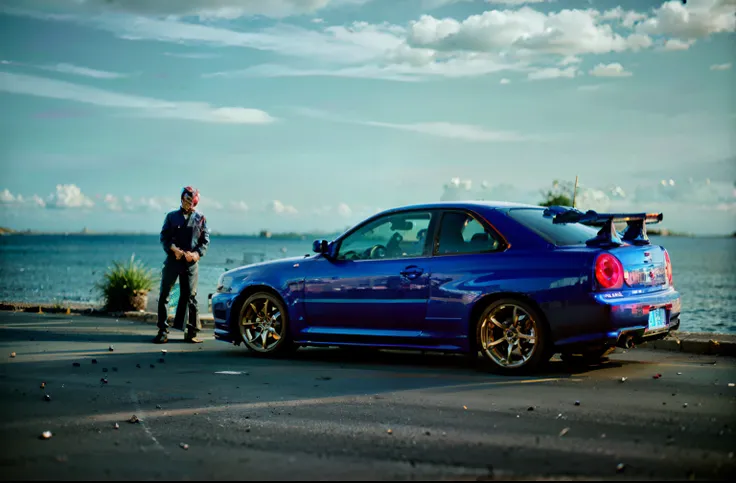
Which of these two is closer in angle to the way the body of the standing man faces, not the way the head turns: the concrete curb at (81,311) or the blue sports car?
the blue sports car

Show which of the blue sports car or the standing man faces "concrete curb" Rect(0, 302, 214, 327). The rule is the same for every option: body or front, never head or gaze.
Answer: the blue sports car

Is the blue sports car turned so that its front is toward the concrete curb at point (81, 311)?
yes

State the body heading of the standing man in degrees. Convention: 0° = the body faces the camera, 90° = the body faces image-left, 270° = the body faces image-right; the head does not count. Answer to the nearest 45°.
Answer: approximately 0°

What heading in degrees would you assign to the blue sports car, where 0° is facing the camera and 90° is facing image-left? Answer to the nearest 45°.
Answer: approximately 135°

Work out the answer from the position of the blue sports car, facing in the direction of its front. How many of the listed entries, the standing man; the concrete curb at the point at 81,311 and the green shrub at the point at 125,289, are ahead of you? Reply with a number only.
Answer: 3

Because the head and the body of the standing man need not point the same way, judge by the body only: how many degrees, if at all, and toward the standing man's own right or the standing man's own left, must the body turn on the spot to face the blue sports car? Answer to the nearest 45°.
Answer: approximately 45° to the standing man's own left

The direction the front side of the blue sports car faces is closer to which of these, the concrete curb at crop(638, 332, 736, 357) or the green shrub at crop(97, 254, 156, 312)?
the green shrub

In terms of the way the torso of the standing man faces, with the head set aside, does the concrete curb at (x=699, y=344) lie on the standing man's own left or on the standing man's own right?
on the standing man's own left

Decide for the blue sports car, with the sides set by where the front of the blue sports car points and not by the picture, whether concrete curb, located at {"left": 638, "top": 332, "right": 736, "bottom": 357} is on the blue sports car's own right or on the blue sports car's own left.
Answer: on the blue sports car's own right

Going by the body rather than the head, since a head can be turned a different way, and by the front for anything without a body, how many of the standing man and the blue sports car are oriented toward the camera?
1

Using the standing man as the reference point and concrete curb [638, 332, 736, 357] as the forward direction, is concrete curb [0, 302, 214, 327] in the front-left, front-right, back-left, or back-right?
back-left
